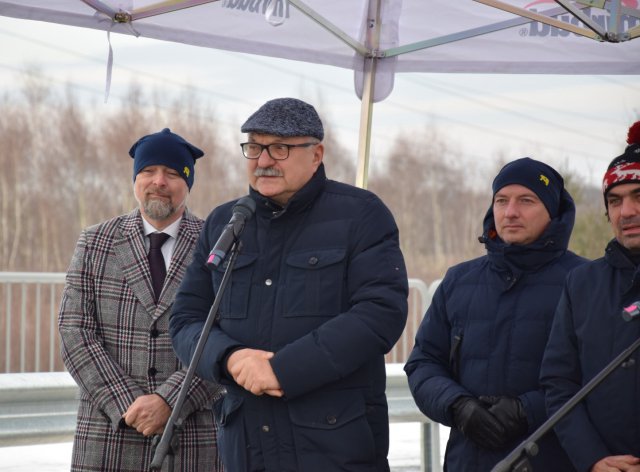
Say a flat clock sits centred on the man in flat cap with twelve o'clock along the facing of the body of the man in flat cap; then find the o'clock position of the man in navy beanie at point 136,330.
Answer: The man in navy beanie is roughly at 3 o'clock from the man in flat cap.

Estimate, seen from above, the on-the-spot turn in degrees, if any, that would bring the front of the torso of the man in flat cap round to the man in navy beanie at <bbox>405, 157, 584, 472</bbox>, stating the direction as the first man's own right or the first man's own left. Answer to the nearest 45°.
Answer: approximately 135° to the first man's own left

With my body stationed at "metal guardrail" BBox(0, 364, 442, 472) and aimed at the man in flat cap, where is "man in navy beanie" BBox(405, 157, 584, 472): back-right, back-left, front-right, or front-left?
front-left

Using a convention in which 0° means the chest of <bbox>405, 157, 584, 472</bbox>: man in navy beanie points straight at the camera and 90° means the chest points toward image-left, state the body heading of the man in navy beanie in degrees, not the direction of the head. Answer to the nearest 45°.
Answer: approximately 45°

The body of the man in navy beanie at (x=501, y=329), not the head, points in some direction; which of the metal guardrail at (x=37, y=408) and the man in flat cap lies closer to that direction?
the man in flat cap

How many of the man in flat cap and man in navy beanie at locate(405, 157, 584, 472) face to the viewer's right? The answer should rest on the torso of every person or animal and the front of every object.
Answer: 0

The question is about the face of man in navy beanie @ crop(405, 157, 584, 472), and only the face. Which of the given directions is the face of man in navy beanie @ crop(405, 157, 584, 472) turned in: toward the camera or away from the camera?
toward the camera

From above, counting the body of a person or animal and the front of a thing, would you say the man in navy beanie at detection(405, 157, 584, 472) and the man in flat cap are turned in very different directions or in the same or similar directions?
same or similar directions

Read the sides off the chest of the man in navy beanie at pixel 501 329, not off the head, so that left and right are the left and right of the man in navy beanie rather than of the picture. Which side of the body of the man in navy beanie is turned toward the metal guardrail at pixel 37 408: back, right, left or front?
right

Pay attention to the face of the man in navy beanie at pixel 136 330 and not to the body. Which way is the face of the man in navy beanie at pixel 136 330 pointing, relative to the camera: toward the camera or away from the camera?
toward the camera

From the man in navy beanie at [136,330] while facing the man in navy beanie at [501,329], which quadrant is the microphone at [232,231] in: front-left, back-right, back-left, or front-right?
front-right
